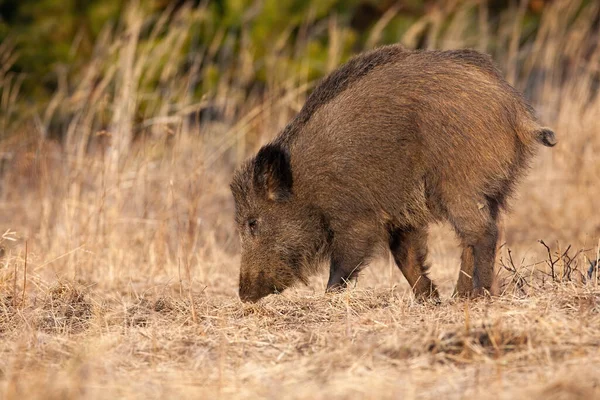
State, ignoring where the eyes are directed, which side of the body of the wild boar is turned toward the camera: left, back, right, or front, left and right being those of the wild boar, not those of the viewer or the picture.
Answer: left
